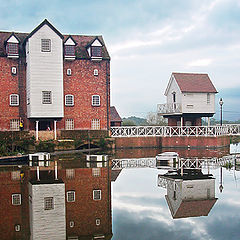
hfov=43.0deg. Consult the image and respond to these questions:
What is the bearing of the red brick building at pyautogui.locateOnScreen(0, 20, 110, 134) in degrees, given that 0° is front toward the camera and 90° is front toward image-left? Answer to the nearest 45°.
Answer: approximately 0°

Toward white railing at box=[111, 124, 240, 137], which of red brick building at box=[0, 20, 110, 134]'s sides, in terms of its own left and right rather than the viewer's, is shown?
left
